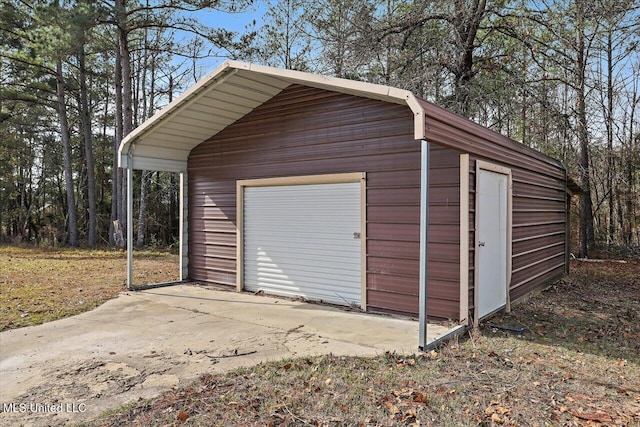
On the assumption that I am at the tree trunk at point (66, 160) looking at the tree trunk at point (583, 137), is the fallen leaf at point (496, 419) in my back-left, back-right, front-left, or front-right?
front-right

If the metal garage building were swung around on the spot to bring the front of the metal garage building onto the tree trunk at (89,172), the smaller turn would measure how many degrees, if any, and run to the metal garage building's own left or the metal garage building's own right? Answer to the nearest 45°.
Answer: approximately 90° to the metal garage building's own right

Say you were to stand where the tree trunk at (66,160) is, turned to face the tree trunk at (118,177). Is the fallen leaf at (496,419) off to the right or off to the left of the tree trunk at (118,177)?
right

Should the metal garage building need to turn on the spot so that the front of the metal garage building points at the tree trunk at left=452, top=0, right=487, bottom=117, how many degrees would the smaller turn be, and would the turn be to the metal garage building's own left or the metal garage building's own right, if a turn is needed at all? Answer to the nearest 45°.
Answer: approximately 180°

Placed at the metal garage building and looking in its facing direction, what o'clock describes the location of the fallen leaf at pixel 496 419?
The fallen leaf is roughly at 10 o'clock from the metal garage building.

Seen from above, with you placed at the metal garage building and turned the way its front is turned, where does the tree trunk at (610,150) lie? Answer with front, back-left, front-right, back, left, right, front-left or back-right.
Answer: back

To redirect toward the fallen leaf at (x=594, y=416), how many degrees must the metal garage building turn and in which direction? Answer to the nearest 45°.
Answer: approximately 90° to its left

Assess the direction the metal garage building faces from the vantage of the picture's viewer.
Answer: facing the viewer and to the left of the viewer

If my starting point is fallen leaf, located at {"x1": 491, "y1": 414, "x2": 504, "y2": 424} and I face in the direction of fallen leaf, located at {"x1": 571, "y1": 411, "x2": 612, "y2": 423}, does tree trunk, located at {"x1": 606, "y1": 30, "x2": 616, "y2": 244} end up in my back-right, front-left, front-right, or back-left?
front-left

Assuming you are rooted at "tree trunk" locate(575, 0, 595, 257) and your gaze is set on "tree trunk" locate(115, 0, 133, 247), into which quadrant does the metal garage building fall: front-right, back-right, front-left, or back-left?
front-left

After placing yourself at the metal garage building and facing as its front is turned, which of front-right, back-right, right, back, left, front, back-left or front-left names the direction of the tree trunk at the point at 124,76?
right

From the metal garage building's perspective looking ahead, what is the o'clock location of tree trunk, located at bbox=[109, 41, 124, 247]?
The tree trunk is roughly at 3 o'clock from the metal garage building.

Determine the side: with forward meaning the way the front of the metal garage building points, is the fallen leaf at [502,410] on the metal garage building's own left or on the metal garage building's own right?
on the metal garage building's own left

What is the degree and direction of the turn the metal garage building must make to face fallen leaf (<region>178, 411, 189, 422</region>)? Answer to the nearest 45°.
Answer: approximately 45° to its left
